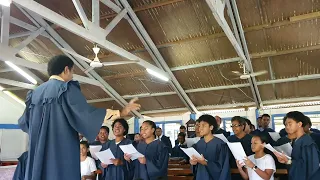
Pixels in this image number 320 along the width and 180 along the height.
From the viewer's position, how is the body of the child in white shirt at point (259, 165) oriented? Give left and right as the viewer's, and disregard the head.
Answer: facing the viewer and to the left of the viewer

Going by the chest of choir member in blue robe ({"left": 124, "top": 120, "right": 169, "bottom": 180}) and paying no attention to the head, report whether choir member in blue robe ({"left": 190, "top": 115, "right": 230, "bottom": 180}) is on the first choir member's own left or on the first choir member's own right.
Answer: on the first choir member's own left

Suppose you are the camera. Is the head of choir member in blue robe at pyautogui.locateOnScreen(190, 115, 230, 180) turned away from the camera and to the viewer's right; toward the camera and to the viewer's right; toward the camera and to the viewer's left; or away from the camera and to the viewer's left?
toward the camera and to the viewer's left

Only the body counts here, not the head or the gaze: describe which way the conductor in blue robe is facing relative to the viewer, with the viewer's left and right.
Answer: facing away from the viewer and to the right of the viewer

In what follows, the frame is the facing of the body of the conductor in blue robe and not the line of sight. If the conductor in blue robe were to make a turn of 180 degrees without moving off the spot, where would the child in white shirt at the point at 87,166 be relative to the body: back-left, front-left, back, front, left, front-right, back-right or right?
back-right

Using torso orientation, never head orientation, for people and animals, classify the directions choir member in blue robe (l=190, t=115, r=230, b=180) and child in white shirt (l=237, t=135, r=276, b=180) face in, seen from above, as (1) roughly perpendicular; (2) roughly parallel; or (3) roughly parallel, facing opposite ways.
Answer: roughly parallel

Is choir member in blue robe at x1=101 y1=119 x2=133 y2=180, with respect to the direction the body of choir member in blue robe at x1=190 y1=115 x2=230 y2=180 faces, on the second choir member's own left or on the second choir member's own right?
on the second choir member's own right

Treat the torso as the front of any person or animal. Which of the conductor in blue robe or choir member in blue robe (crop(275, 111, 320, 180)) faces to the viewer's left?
the choir member in blue robe

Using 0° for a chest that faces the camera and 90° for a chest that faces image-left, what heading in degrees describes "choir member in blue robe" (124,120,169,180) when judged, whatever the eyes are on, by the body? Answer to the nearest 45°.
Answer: approximately 45°

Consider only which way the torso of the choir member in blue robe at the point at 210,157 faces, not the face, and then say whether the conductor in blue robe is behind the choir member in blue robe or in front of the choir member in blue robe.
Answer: in front

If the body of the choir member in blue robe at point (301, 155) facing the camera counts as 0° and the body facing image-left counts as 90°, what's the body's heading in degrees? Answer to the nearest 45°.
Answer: approximately 90°

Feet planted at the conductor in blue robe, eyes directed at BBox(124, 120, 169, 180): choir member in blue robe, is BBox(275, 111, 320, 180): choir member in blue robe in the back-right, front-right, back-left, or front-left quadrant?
front-right

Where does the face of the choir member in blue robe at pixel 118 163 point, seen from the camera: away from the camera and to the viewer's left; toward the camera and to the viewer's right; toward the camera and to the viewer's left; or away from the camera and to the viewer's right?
toward the camera and to the viewer's left

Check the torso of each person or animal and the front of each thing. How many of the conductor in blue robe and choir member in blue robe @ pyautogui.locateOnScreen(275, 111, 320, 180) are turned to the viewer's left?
1

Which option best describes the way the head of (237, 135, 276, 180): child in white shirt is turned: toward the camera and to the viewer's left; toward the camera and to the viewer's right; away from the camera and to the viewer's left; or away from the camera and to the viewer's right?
toward the camera and to the viewer's left

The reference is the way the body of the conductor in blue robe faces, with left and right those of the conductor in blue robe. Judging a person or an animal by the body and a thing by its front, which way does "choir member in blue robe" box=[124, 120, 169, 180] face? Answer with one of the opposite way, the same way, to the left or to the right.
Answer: the opposite way
